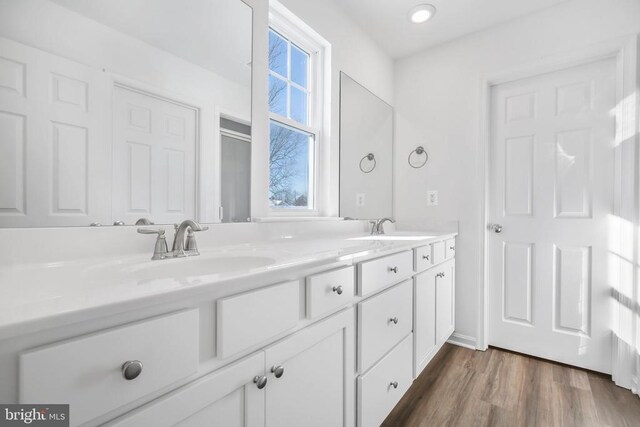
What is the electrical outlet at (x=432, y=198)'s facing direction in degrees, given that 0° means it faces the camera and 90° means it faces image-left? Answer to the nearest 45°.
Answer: approximately 0°

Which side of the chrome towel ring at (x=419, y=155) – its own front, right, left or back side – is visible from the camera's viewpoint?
front

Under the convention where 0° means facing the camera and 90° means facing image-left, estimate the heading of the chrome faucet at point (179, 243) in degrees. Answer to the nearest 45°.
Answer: approximately 315°

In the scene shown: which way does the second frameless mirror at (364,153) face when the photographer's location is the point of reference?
facing the viewer and to the right of the viewer

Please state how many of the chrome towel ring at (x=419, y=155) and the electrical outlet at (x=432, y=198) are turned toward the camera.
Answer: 2

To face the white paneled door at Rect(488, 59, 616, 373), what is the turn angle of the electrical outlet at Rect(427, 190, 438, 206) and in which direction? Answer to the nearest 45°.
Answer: approximately 90° to its left

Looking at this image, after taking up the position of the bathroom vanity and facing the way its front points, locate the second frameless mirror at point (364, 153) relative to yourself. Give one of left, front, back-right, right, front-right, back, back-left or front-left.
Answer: left

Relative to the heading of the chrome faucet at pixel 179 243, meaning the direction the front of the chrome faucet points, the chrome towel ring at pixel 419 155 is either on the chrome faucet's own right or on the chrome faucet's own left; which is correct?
on the chrome faucet's own left

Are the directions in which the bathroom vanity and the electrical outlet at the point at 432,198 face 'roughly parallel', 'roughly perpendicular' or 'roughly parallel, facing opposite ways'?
roughly perpendicular

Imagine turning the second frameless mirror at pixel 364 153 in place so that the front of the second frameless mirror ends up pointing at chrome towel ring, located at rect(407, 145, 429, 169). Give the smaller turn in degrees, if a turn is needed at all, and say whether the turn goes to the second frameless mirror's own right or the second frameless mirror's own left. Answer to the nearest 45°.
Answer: approximately 90° to the second frameless mirror's own left

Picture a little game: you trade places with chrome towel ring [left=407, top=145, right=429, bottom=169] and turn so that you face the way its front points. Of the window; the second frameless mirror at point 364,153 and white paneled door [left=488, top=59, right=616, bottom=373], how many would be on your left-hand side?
1

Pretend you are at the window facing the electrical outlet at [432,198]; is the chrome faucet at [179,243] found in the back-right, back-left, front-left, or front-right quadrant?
back-right

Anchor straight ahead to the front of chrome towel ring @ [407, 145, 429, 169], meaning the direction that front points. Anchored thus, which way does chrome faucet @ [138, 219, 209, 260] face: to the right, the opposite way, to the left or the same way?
to the left

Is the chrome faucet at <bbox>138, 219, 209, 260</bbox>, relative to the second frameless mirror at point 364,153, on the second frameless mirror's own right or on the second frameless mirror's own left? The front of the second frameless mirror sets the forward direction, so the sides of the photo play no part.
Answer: on the second frameless mirror's own right
